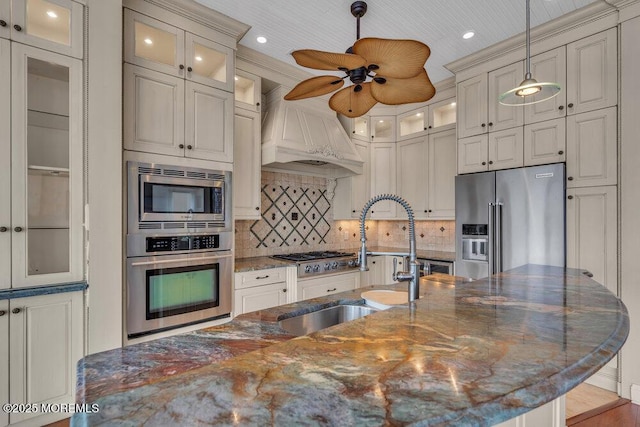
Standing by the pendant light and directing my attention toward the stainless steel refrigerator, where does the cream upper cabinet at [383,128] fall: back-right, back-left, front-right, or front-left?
front-left

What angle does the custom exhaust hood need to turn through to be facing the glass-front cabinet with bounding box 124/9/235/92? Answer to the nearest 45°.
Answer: approximately 90° to its right

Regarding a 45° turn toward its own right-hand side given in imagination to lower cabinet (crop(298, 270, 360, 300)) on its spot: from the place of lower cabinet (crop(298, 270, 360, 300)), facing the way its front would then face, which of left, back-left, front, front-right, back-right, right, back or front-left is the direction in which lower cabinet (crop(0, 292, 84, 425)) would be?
front-right

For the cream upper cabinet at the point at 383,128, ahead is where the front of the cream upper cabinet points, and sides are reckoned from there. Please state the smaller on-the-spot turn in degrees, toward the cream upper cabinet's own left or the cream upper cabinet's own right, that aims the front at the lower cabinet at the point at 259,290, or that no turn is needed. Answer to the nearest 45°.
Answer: approximately 45° to the cream upper cabinet's own right

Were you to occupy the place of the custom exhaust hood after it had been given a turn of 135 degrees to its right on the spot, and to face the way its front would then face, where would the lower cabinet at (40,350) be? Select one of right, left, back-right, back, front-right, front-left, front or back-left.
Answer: front-left

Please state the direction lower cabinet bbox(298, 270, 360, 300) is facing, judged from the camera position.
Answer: facing the viewer and to the right of the viewer

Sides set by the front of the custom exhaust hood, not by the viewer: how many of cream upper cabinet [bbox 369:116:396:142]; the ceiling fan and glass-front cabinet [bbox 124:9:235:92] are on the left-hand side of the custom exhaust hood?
1

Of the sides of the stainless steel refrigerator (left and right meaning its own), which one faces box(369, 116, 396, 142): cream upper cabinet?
right

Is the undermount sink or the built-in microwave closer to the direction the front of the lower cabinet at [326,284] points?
the undermount sink

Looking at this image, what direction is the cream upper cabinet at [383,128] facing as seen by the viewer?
toward the camera

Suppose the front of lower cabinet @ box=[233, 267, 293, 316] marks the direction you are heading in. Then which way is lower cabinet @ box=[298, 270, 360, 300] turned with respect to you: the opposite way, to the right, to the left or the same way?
the same way

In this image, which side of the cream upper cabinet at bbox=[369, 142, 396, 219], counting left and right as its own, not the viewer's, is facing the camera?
front
